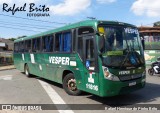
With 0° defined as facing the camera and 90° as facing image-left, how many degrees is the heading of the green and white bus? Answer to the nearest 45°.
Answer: approximately 315°
